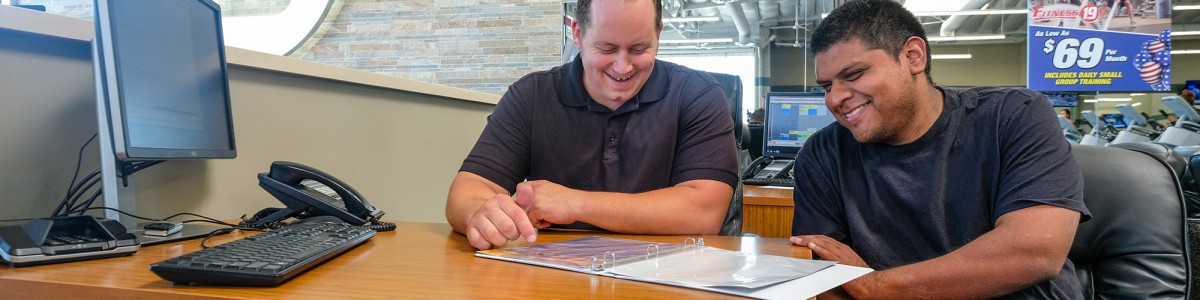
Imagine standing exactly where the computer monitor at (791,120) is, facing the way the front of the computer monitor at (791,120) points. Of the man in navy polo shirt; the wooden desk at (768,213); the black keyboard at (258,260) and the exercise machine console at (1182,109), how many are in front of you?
3

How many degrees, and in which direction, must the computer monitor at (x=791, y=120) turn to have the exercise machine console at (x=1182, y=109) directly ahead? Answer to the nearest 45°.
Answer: approximately 135° to its left

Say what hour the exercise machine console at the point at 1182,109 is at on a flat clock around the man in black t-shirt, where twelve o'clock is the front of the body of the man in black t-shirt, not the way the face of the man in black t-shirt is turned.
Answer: The exercise machine console is roughly at 5 o'clock from the man in black t-shirt.

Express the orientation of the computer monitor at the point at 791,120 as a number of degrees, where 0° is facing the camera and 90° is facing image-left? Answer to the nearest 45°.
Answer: approximately 0°

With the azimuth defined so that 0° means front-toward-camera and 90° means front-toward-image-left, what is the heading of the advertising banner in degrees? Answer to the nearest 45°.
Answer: approximately 0°
